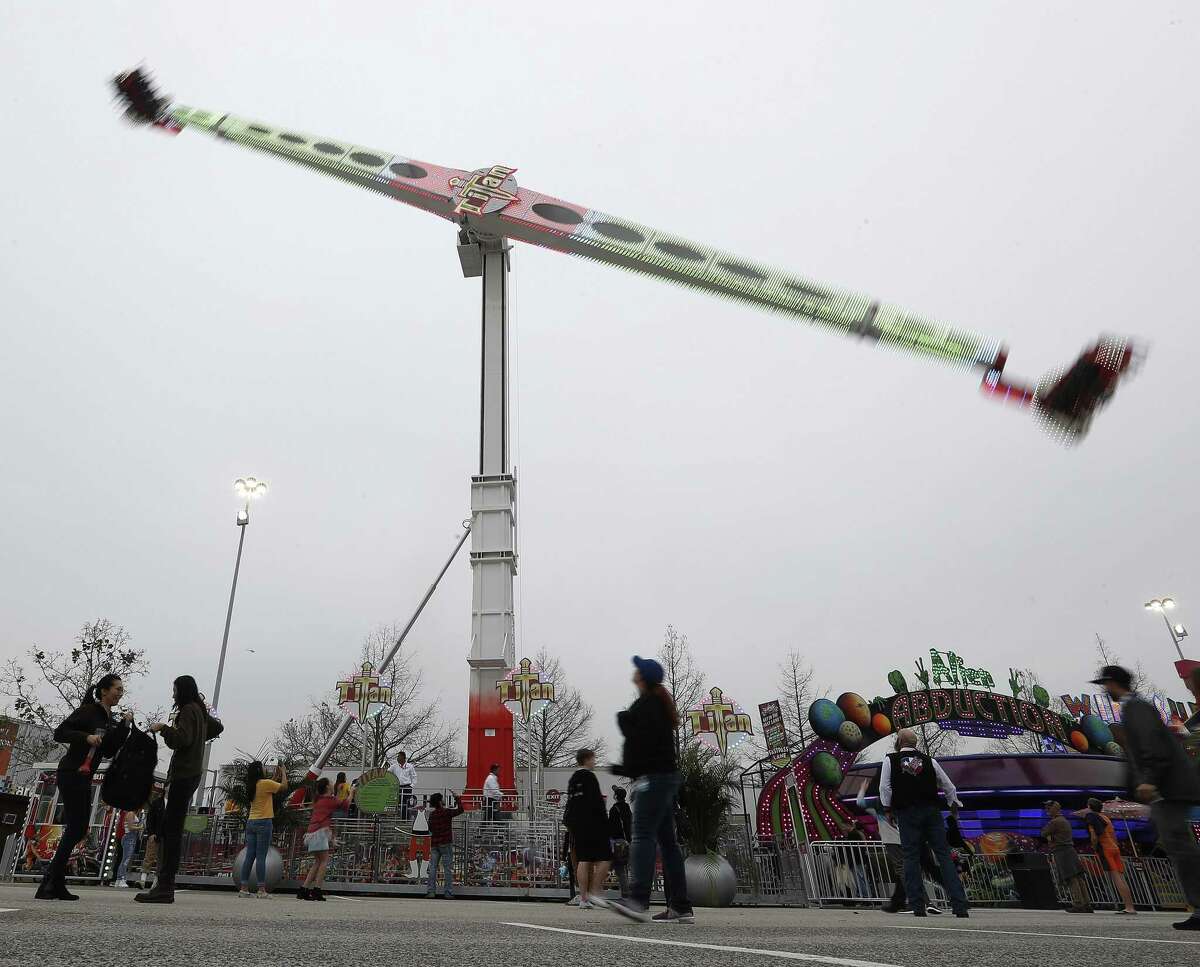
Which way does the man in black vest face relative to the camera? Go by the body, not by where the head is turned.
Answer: away from the camera

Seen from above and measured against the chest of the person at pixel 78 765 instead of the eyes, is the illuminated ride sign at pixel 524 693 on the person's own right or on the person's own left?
on the person's own left

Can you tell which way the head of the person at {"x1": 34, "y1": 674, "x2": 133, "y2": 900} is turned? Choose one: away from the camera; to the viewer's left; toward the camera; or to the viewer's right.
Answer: to the viewer's right

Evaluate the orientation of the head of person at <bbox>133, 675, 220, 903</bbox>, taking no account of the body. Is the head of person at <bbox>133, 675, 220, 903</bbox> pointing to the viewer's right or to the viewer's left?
to the viewer's left

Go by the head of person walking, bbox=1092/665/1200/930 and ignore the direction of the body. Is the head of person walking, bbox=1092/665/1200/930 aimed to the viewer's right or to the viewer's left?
to the viewer's left

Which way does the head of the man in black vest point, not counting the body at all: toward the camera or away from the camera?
away from the camera

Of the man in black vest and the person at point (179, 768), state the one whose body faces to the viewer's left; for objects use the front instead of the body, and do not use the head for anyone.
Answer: the person

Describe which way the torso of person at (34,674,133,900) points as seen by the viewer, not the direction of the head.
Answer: to the viewer's right

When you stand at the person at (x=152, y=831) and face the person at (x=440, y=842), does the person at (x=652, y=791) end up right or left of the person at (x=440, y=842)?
right

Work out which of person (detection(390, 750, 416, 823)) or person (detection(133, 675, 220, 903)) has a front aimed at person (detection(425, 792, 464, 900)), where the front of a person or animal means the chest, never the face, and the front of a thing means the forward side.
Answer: person (detection(390, 750, 416, 823))
